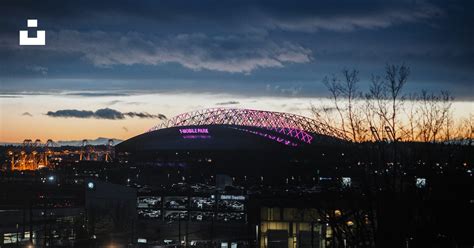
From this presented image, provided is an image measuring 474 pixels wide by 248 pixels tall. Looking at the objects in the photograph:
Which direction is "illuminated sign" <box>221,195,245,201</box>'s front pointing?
toward the camera
